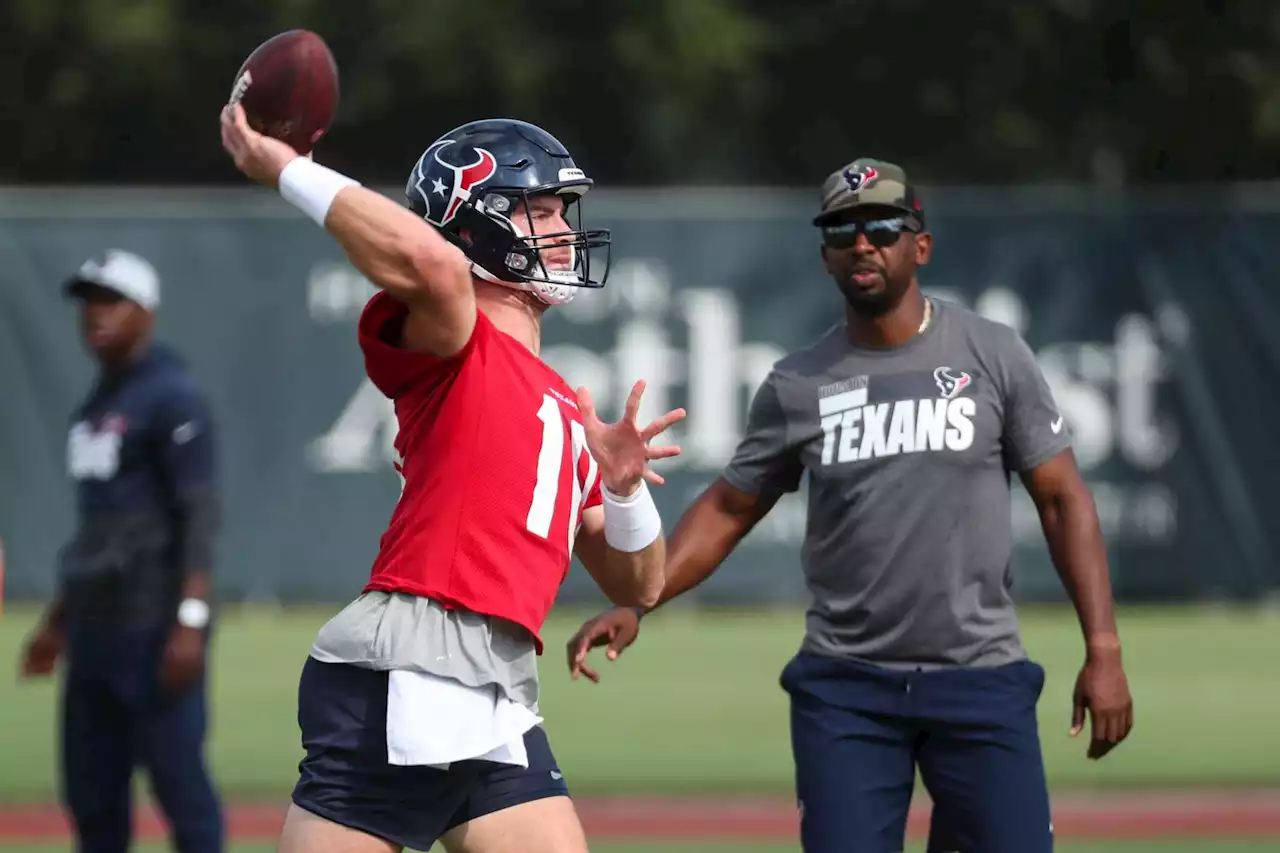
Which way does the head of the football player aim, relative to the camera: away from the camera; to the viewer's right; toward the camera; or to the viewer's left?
to the viewer's right

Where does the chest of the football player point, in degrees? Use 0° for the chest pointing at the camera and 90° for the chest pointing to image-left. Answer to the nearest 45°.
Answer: approximately 315°
